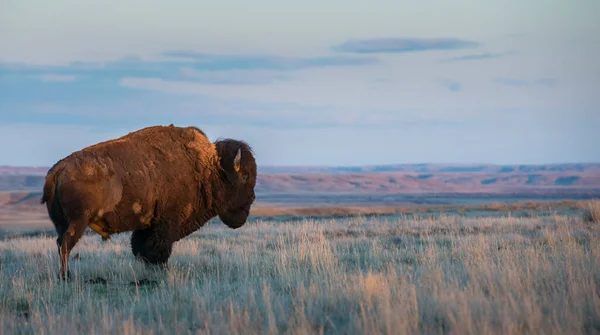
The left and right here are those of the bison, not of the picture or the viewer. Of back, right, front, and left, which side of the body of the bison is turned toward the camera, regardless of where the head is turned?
right
